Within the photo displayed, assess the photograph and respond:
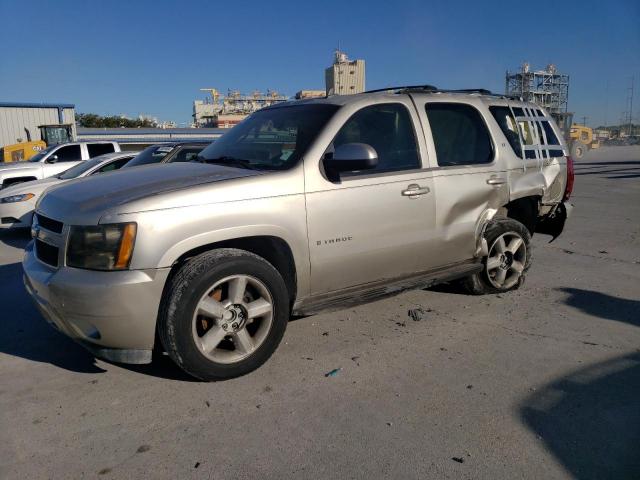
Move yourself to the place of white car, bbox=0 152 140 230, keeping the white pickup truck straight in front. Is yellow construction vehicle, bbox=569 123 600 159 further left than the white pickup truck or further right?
right

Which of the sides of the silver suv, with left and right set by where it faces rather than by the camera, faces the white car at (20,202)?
right

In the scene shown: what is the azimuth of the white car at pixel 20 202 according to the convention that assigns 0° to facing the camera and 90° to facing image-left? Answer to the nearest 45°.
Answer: approximately 45°

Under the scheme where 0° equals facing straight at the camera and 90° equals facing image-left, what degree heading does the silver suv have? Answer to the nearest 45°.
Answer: approximately 45°

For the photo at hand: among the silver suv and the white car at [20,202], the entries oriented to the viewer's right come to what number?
0

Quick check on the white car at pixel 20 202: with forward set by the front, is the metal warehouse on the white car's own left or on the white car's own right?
on the white car's own right
